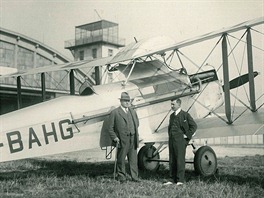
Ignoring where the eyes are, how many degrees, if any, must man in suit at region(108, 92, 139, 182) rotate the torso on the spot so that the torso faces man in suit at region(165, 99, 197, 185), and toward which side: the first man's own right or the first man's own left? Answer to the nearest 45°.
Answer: approximately 45° to the first man's own left

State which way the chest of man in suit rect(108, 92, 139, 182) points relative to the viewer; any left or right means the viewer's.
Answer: facing the viewer and to the right of the viewer

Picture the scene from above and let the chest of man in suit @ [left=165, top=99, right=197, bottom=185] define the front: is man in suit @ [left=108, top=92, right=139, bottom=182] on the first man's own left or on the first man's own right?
on the first man's own right

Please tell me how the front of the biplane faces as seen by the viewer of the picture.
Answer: facing away from the viewer and to the right of the viewer

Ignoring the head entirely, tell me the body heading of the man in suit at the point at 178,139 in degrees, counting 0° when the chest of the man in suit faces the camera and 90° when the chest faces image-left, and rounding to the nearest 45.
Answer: approximately 45°

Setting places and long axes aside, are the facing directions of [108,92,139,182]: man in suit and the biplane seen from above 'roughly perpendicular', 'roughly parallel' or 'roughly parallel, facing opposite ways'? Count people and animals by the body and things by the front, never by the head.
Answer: roughly perpendicular
